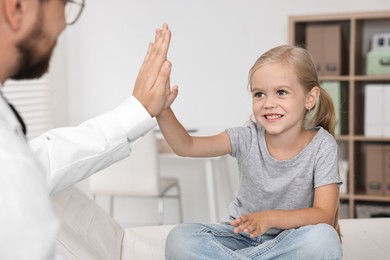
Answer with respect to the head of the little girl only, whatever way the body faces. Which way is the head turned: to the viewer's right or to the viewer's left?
to the viewer's left

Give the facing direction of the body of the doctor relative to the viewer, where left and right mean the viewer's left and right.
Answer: facing away from the viewer and to the right of the viewer

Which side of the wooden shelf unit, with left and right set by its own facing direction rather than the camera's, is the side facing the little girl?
front

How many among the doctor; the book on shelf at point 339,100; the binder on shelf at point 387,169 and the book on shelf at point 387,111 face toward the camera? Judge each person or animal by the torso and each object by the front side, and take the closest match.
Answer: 3

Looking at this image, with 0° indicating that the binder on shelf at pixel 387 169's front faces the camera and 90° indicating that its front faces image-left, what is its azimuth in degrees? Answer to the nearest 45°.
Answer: approximately 0°

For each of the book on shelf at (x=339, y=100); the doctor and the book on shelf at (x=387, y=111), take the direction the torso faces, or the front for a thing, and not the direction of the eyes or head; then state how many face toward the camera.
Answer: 2

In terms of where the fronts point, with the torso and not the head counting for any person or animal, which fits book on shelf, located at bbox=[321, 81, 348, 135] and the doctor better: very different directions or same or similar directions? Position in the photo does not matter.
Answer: very different directions
